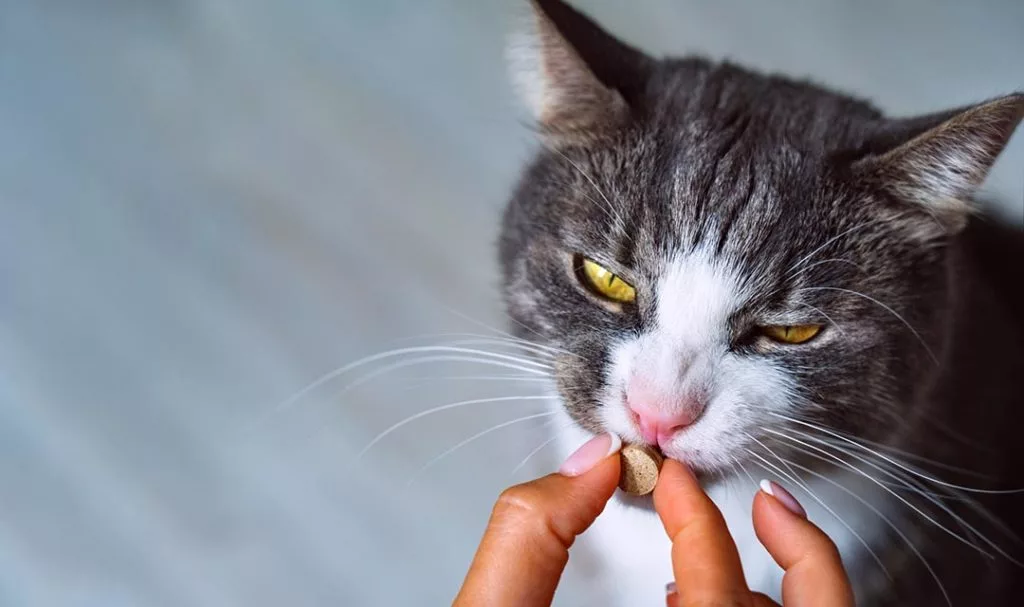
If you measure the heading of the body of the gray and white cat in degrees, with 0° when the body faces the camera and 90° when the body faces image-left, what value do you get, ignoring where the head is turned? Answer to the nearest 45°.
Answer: approximately 45°

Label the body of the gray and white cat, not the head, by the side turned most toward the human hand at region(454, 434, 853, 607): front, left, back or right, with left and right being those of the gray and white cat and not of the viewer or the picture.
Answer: front
